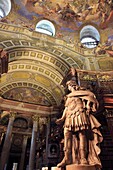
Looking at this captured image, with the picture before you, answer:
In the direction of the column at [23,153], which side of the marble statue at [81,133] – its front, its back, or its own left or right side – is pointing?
right

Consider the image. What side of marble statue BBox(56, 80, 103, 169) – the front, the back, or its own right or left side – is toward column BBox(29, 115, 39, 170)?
right

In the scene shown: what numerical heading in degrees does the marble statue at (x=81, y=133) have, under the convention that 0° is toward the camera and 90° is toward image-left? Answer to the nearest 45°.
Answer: approximately 45°
